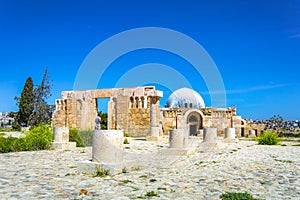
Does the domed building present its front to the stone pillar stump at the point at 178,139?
yes

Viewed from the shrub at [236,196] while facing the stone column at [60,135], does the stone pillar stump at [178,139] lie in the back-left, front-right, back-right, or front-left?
front-right

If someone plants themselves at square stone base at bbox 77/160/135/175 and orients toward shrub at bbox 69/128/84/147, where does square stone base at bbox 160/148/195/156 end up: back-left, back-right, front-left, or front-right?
front-right

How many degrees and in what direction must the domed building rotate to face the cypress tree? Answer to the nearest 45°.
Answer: approximately 90° to its right

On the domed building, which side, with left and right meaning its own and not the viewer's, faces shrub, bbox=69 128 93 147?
front

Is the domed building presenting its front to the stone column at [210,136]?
yes

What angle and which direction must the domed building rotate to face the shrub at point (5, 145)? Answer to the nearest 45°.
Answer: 0° — it already faces it

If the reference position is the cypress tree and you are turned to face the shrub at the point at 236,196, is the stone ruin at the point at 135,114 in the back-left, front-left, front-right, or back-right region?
front-left

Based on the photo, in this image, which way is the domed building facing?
toward the camera

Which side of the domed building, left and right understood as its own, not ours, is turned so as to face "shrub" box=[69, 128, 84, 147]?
front

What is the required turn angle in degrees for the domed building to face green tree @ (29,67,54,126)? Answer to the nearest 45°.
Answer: approximately 90° to its right

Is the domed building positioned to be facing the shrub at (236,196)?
yes

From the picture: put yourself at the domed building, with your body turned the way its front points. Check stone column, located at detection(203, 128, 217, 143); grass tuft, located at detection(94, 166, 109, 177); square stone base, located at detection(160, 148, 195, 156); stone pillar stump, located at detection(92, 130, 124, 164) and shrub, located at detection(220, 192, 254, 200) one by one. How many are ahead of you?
5

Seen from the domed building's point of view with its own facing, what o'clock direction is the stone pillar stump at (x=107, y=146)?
The stone pillar stump is roughly at 12 o'clock from the domed building.

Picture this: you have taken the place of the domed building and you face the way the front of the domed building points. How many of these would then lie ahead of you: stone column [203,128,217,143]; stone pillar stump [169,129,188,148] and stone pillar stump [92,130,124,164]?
3

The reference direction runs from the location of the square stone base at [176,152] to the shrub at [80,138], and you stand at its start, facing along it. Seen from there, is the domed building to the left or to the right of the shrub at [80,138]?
right
